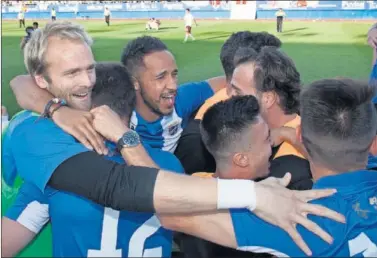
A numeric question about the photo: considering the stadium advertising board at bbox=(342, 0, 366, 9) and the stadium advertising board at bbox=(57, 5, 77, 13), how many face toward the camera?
2

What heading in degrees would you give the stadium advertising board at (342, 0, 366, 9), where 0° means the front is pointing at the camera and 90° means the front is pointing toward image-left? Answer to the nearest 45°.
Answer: approximately 0°

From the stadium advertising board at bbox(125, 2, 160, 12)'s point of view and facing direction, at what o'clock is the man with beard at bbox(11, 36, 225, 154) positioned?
The man with beard is roughly at 12 o'clock from the stadium advertising board.

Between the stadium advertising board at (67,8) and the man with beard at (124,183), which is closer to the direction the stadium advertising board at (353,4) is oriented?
the man with beard

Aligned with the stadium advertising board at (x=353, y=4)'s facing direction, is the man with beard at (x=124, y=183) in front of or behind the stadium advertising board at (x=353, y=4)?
in front

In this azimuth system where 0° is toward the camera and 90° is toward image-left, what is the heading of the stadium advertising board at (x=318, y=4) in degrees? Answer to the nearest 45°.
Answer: approximately 0°

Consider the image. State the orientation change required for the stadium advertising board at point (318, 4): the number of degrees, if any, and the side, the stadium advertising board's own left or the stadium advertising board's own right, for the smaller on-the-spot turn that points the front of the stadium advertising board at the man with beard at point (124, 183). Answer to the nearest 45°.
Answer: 0° — it already faces them

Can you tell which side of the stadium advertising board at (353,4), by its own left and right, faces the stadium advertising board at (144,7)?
right

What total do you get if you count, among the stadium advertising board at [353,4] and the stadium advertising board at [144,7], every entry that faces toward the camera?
2

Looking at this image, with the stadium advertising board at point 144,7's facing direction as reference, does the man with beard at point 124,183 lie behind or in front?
in front

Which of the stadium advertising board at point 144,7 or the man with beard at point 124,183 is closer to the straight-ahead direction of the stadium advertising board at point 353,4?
the man with beard
